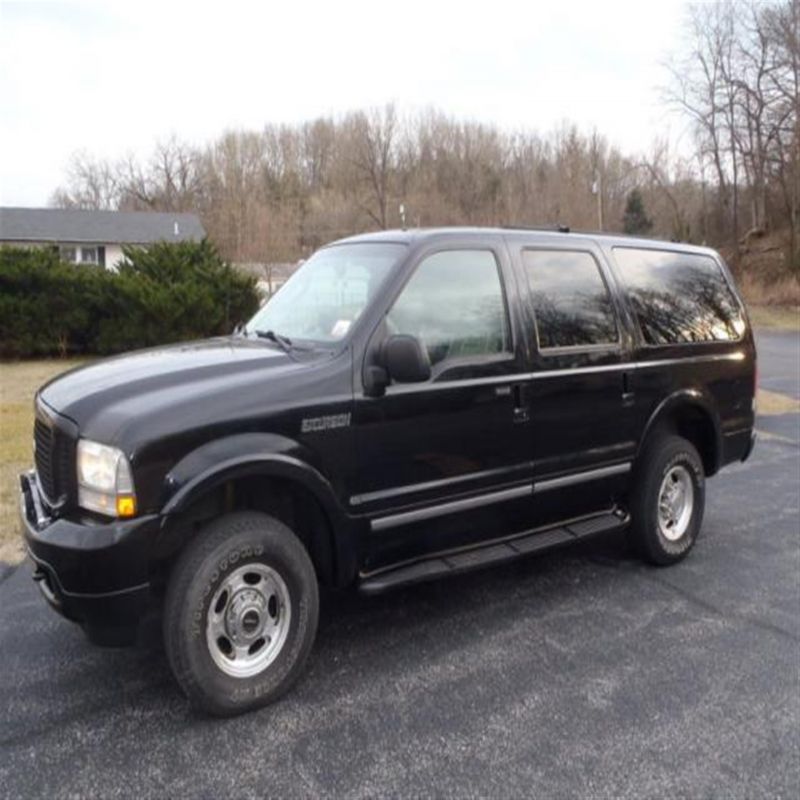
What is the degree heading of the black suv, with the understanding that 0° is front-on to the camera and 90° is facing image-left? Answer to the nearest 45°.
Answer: approximately 45°

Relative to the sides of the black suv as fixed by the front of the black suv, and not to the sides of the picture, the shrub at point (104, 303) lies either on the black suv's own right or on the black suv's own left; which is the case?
on the black suv's own right
